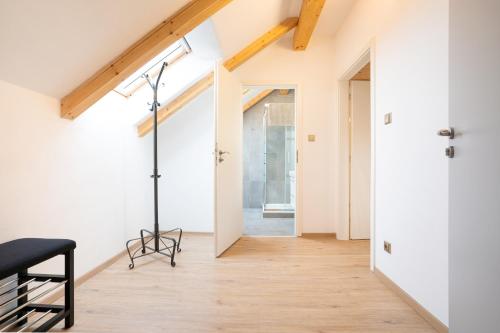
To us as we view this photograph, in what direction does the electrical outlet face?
facing the viewer and to the left of the viewer

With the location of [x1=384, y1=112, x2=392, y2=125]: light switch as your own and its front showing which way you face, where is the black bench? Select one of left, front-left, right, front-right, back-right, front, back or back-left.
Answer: front

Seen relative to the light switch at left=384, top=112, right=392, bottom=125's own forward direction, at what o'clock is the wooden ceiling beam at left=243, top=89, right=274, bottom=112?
The wooden ceiling beam is roughly at 3 o'clock from the light switch.

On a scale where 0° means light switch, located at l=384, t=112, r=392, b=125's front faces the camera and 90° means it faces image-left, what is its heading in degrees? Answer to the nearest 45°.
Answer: approximately 45°

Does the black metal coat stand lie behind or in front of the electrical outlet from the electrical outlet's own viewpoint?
in front

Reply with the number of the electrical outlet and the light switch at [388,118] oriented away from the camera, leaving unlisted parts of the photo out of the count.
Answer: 0

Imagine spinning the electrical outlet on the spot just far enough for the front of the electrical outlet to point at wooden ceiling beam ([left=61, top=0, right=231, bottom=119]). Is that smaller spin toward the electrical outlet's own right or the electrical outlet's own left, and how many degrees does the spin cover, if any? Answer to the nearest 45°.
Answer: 0° — it already faces it

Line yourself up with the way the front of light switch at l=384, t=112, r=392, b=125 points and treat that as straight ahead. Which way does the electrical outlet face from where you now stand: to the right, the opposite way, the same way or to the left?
the same way

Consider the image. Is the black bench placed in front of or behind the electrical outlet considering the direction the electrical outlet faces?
in front

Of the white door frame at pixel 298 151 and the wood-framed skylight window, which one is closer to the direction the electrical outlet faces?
the wood-framed skylight window

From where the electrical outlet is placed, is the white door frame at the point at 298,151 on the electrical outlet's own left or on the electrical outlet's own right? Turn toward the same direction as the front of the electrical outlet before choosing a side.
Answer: on the electrical outlet's own right

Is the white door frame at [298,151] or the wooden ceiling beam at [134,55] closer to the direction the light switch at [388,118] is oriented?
the wooden ceiling beam
